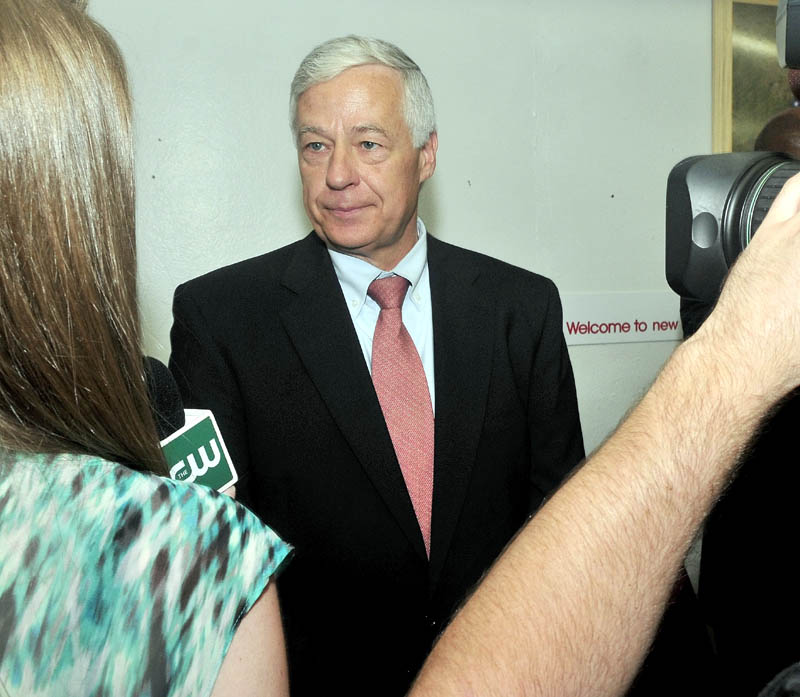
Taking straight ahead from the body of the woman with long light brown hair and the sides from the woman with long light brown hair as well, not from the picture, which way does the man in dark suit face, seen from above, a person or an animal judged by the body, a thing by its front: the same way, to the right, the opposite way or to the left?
the opposite way

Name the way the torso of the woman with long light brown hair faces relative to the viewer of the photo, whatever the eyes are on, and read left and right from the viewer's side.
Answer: facing away from the viewer

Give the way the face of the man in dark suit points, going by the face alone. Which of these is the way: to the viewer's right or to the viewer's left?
to the viewer's left

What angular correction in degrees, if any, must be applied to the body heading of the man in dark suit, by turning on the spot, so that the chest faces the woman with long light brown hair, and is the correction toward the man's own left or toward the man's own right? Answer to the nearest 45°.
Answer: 0° — they already face them

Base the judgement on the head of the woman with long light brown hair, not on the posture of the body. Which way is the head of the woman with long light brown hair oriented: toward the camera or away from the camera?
away from the camera

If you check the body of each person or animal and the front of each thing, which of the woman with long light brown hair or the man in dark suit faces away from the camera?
the woman with long light brown hair

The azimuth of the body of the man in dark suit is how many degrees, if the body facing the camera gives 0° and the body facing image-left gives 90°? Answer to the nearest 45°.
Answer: approximately 0°

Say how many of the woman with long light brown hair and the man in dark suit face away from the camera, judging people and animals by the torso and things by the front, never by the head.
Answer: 1
